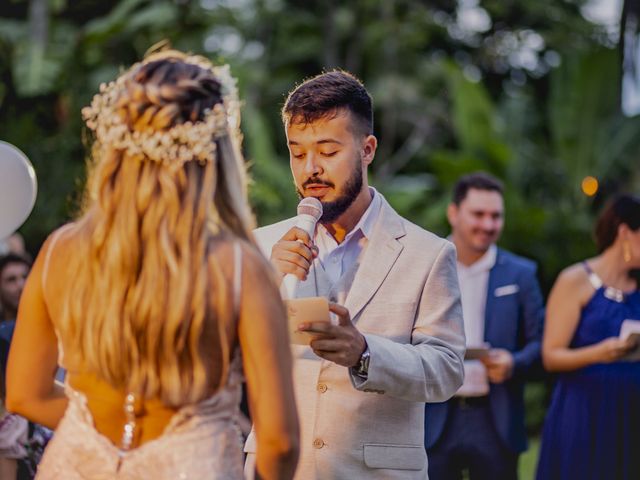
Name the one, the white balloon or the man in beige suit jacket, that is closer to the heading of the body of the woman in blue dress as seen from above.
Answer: the man in beige suit jacket

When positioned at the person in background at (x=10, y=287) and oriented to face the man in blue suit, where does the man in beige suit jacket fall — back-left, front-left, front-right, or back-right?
front-right

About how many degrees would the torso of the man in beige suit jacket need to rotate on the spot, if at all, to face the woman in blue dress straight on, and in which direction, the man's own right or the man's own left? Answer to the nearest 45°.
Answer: approximately 180°

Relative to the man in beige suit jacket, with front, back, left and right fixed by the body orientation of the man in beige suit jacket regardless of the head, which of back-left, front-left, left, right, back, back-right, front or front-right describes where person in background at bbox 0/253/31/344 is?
right

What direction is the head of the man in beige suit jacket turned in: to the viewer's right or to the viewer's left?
to the viewer's left

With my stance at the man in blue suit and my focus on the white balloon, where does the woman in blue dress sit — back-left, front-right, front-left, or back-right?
back-left

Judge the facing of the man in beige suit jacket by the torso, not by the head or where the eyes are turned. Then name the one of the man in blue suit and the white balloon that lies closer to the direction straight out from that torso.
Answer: the white balloon

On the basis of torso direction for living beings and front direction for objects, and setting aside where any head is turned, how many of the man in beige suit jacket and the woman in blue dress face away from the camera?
0

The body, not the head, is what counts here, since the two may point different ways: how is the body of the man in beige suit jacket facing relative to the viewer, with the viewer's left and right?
facing the viewer and to the left of the viewer

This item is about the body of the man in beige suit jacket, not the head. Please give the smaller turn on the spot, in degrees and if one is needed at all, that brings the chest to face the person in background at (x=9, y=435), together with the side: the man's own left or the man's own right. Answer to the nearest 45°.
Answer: approximately 90° to the man's own right
